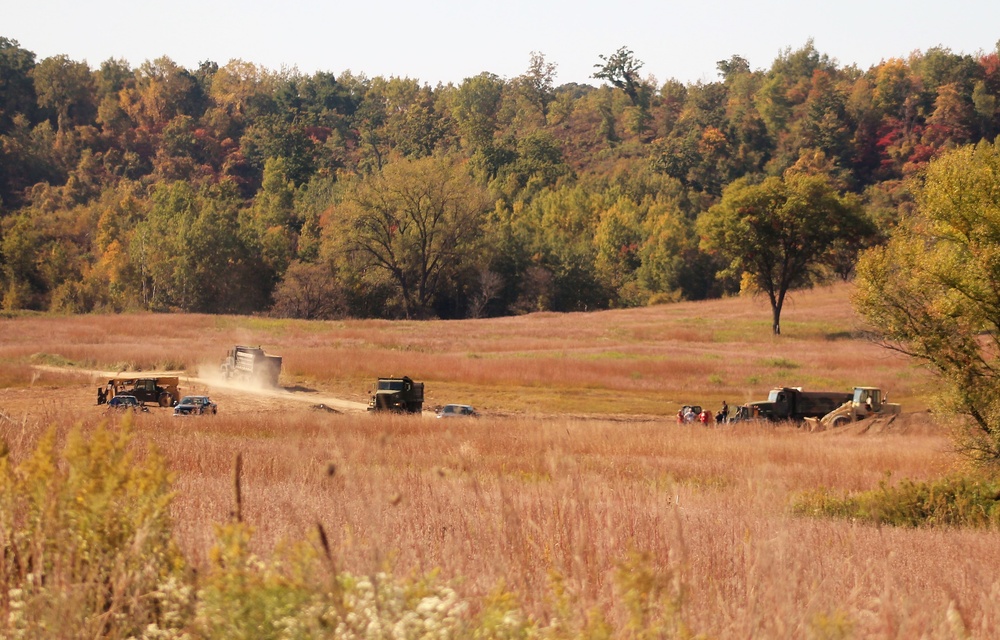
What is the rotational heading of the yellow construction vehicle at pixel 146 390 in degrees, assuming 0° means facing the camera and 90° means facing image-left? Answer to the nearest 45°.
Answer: approximately 90°

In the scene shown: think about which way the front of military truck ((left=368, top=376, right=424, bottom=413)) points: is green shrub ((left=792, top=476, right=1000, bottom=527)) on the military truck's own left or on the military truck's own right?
on the military truck's own left

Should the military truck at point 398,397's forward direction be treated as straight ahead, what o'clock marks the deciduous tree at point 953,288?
The deciduous tree is roughly at 9 o'clock from the military truck.

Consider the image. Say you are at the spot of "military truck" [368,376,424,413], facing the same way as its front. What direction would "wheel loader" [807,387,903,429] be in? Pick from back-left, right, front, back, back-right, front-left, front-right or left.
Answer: back-left

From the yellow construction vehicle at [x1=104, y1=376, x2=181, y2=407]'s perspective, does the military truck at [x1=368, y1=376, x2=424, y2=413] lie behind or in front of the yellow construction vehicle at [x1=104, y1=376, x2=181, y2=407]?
behind

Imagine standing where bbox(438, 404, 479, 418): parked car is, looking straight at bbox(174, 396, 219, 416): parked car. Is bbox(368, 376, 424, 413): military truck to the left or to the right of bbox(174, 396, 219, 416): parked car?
right

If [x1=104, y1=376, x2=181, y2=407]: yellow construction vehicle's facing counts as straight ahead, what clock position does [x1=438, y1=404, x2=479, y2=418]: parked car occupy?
The parked car is roughly at 7 o'clock from the yellow construction vehicle.

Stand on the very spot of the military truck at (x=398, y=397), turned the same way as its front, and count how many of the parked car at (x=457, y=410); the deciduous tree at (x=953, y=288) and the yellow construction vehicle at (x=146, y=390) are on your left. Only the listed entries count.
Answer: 2

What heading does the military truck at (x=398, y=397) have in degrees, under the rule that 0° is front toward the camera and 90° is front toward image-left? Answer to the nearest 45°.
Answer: approximately 45°

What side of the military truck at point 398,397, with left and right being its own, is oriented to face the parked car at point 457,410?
left

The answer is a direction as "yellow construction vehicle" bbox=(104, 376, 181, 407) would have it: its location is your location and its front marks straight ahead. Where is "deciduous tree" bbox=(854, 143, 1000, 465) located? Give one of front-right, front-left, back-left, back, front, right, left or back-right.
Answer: back-left
